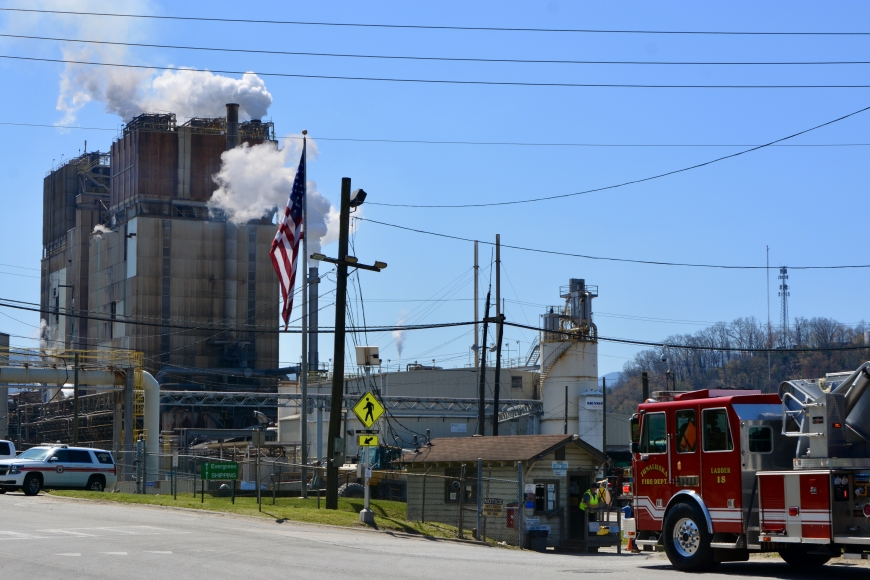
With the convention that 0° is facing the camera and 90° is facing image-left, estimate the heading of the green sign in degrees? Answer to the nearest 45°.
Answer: approximately 0°

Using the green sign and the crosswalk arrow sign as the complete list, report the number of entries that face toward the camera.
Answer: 2

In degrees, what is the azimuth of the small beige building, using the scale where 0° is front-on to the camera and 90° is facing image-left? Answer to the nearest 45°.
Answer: approximately 315°

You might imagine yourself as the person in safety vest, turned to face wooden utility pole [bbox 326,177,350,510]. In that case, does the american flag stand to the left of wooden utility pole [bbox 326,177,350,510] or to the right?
right

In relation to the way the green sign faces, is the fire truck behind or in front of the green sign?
in front

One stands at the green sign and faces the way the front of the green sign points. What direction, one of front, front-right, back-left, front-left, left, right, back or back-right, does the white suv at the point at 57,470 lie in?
back-right

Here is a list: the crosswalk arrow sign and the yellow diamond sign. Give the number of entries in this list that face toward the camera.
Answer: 2

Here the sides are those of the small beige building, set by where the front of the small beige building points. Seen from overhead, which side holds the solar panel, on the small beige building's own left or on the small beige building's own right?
on the small beige building's own right

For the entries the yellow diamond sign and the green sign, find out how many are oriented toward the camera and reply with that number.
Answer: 2

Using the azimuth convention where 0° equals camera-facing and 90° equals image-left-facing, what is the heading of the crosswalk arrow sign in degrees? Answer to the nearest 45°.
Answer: approximately 0°
